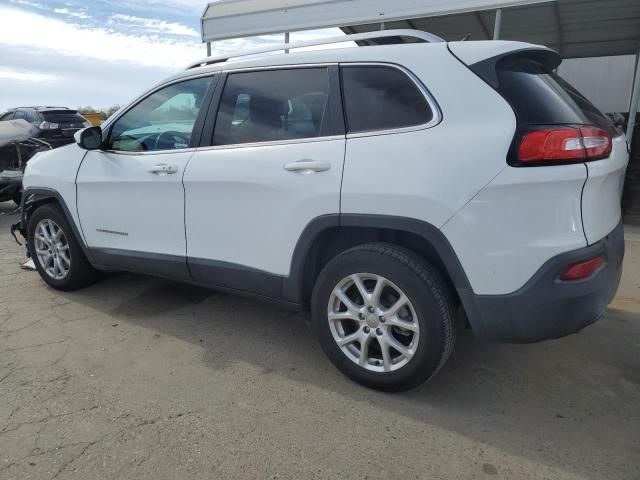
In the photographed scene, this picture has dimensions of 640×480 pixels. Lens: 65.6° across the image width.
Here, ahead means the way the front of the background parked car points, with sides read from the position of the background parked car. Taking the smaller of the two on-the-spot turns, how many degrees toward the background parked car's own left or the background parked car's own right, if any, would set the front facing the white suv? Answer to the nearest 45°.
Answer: approximately 135° to the background parked car's own left

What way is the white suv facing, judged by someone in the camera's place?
facing away from the viewer and to the left of the viewer

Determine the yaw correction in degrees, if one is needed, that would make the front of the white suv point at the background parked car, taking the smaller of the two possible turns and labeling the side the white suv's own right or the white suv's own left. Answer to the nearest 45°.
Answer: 0° — it already faces it

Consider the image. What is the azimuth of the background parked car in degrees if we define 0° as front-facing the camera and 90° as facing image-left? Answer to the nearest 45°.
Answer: approximately 135°
